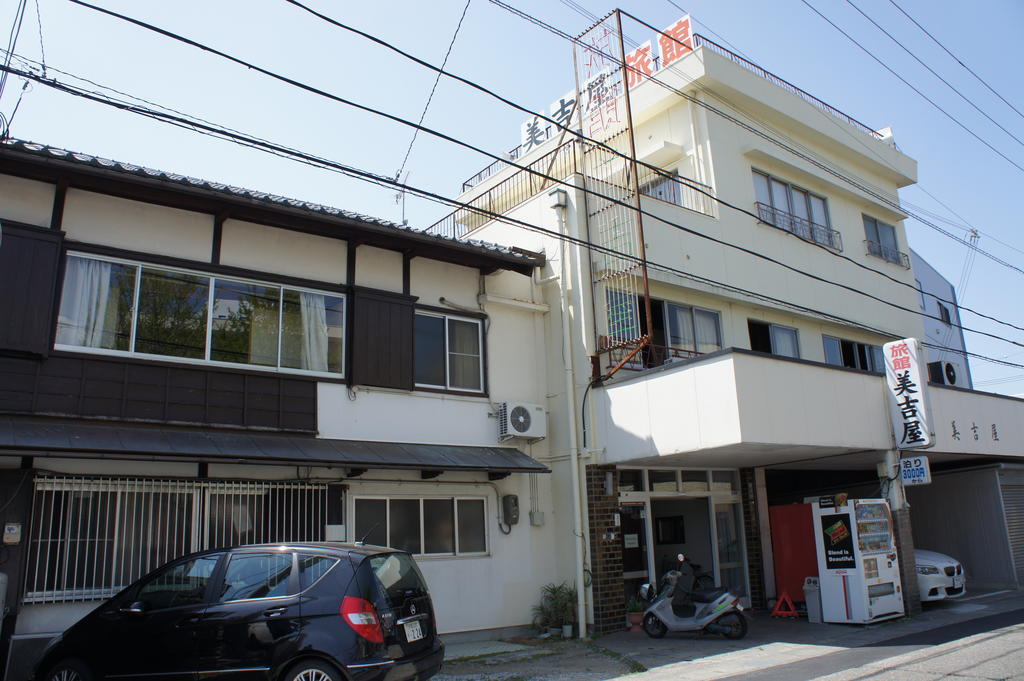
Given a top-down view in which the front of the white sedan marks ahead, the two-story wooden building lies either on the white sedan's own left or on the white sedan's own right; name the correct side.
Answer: on the white sedan's own right

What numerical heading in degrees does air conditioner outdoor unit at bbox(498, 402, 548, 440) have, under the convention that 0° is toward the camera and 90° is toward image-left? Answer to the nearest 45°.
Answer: approximately 315°

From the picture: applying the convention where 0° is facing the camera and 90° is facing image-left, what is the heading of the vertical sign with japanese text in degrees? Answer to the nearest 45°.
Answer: approximately 45°

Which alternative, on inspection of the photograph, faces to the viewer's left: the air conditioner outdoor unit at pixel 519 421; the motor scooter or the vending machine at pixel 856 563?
the motor scooter

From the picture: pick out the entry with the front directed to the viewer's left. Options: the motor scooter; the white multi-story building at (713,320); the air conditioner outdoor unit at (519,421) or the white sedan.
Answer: the motor scooter

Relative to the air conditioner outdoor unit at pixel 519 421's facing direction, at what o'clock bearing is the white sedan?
The white sedan is roughly at 10 o'clock from the air conditioner outdoor unit.

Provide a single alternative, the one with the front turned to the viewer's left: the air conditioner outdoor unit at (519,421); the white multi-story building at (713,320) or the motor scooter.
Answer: the motor scooter

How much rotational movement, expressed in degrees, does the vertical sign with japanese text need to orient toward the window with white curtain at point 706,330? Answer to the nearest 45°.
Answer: approximately 45° to its right

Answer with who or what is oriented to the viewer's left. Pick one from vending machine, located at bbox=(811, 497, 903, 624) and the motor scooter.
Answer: the motor scooter
